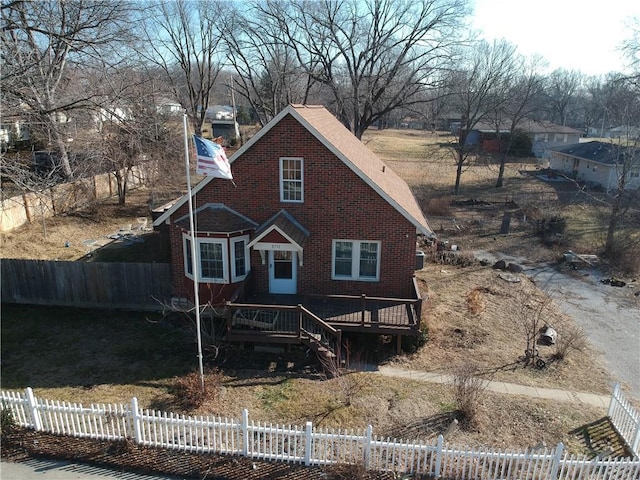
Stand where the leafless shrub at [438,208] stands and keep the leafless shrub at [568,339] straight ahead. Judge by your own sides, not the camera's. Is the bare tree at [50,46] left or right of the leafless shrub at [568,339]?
right

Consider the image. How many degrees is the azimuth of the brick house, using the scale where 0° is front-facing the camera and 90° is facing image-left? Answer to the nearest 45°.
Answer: approximately 0°

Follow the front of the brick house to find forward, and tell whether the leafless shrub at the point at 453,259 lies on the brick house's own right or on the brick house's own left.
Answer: on the brick house's own left

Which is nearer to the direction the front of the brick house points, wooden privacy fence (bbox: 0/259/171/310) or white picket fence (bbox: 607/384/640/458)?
the white picket fence

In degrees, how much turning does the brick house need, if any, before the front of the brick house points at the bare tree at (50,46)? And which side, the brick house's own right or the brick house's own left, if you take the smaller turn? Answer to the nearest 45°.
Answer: approximately 135° to the brick house's own right

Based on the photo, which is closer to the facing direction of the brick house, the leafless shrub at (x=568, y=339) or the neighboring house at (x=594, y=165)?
the leafless shrub

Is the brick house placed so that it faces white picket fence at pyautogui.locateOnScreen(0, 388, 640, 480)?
yes

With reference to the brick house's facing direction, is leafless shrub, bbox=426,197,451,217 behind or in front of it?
behind

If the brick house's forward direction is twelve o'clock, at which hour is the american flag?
The american flag is roughly at 1 o'clock from the brick house.

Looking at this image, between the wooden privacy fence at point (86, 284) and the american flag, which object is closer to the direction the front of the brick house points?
the american flag

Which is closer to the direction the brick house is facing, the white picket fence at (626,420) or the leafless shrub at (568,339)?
the white picket fence

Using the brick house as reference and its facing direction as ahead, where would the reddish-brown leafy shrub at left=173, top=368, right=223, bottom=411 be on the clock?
The reddish-brown leafy shrub is roughly at 1 o'clock from the brick house.
